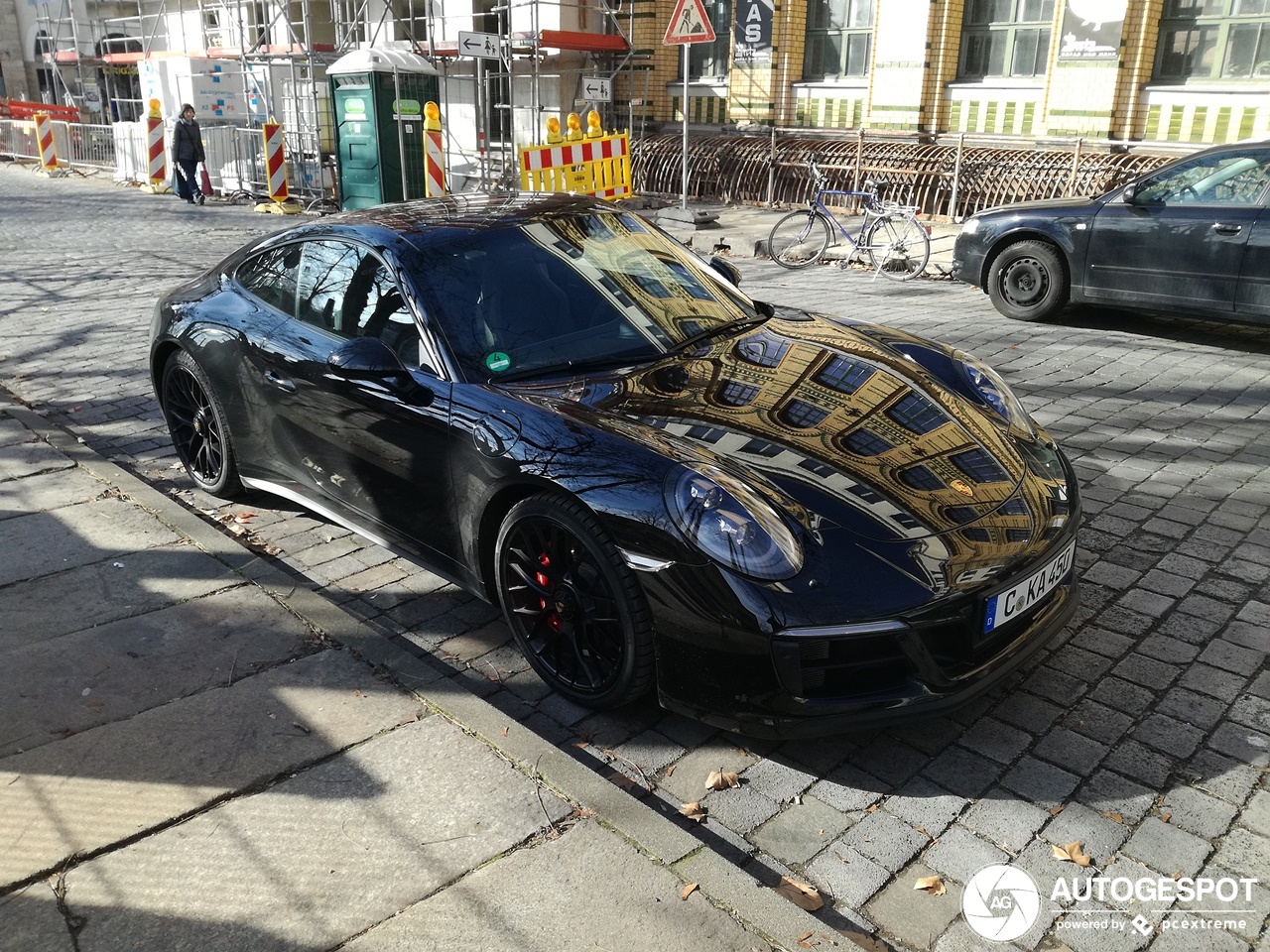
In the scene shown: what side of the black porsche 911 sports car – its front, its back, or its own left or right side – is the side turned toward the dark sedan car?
left

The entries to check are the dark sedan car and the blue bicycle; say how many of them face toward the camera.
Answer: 0

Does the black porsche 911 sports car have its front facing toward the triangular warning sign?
no

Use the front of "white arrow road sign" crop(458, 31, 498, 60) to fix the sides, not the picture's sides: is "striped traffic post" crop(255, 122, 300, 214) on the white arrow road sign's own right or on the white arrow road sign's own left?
on the white arrow road sign's own right

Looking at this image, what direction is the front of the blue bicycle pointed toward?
to the viewer's left

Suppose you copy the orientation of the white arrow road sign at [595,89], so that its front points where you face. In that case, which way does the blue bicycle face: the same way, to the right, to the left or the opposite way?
to the right

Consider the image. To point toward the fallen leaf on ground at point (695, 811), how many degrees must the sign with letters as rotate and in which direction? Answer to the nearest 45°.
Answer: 0° — it already faces it

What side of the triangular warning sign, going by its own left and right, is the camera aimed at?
front

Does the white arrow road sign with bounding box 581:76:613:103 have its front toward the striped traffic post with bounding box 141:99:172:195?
no

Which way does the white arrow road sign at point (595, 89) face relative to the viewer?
toward the camera

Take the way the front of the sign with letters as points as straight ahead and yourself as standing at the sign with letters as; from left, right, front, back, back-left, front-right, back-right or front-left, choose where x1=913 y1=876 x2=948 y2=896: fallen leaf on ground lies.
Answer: front

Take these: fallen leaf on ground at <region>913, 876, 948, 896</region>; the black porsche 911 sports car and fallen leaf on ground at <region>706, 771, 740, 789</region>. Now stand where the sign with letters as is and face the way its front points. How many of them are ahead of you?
3

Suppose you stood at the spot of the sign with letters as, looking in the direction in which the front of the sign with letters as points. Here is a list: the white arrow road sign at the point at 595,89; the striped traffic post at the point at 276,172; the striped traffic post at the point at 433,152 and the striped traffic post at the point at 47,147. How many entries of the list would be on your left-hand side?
0

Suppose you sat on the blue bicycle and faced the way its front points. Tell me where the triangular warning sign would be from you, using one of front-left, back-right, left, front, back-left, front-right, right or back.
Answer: front-right

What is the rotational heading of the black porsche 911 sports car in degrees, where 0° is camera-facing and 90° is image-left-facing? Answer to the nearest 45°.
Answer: approximately 315°

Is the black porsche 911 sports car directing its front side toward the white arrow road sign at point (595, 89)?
no

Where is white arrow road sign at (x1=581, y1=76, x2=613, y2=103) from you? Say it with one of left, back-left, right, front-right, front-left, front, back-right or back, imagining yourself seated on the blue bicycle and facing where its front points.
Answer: front-right

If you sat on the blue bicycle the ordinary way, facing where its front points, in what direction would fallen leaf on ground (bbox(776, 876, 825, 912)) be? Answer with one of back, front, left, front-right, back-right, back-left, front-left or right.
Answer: left

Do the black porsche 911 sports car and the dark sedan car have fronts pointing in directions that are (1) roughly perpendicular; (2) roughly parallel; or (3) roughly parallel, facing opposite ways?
roughly parallel, facing opposite ways

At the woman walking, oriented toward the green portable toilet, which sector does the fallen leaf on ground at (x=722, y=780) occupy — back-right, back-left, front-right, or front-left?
front-right

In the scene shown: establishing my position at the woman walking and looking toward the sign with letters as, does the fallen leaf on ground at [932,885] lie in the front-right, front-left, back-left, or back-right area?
front-right

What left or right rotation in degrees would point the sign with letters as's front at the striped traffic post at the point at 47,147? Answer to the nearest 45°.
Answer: approximately 90° to its right
